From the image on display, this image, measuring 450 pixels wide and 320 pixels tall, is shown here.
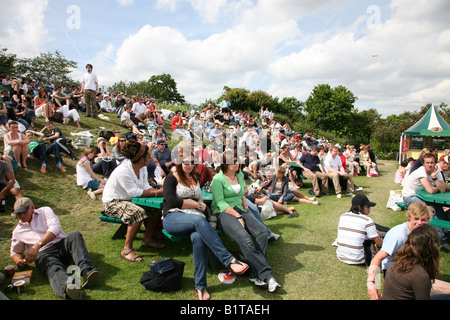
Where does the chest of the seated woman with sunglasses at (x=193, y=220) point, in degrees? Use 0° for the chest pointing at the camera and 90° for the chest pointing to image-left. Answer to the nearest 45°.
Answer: approximately 315°

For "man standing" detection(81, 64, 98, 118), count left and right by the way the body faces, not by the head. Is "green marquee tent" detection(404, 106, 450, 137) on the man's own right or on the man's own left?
on the man's own left

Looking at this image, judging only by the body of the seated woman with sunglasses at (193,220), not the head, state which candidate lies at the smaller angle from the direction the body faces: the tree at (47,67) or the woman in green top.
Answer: the woman in green top

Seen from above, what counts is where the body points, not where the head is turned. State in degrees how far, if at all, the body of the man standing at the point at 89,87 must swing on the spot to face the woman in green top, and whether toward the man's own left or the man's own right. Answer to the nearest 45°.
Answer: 0° — they already face them

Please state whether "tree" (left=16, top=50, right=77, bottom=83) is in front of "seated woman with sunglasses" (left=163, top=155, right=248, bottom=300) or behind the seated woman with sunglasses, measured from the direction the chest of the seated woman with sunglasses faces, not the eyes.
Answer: behind

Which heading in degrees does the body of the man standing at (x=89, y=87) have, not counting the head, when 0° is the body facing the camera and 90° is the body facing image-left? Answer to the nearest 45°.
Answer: approximately 0°
